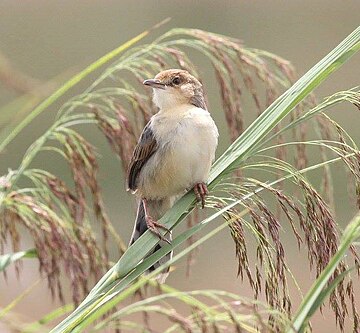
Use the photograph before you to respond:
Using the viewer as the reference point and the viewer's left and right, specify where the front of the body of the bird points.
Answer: facing the viewer and to the right of the viewer

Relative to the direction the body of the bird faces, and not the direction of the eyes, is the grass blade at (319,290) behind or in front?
in front
